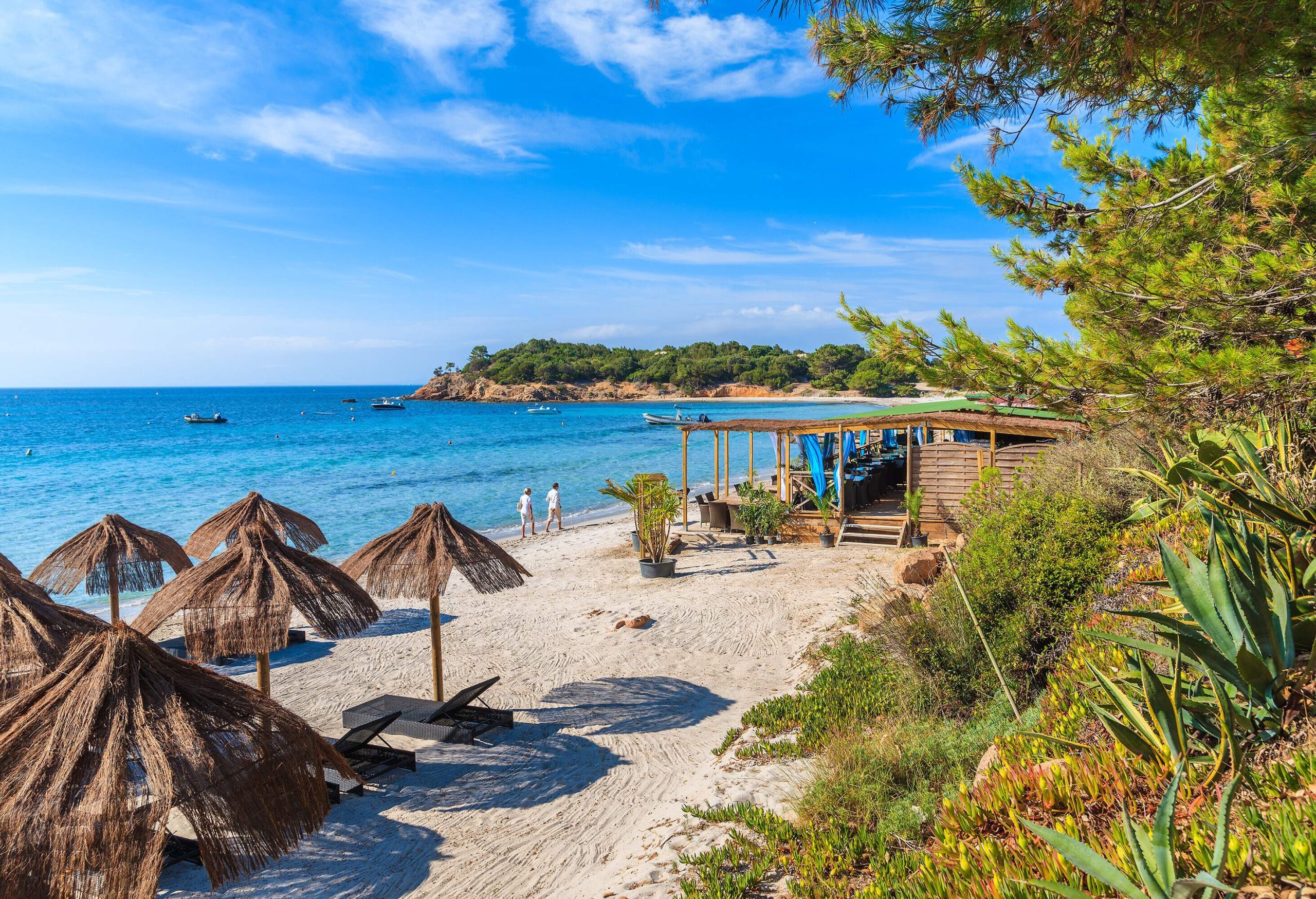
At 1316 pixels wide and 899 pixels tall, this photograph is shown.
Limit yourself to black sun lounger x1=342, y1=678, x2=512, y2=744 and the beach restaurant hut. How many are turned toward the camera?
1

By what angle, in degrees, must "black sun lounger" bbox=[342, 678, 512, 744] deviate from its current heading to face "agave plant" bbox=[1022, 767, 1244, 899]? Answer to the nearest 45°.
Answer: approximately 90° to its left

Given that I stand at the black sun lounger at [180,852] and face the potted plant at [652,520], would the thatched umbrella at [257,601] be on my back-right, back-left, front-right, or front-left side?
front-left

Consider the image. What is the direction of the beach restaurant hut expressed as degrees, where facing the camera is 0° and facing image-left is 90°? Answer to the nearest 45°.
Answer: approximately 0°

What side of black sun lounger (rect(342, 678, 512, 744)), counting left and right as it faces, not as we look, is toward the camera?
left

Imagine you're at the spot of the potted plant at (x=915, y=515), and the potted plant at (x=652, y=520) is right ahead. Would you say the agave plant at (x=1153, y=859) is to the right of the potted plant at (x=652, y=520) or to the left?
left

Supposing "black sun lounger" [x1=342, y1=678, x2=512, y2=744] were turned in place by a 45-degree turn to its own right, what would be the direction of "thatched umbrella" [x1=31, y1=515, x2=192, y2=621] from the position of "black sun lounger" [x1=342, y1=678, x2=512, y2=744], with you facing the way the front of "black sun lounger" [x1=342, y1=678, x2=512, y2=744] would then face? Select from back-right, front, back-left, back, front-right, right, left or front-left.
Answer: front

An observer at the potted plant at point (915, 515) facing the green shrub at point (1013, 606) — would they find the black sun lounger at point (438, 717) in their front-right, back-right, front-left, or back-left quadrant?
front-right

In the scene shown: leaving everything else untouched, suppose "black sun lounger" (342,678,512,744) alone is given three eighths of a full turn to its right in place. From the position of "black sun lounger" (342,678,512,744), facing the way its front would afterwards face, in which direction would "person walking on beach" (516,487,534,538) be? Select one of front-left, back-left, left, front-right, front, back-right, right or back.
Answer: front-left

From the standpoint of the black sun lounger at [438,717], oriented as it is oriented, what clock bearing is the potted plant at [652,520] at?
The potted plant is roughly at 4 o'clock from the black sun lounger.

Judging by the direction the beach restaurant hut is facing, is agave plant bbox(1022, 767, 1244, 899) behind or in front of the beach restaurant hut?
in front
